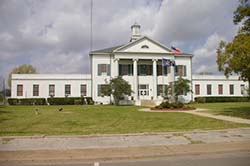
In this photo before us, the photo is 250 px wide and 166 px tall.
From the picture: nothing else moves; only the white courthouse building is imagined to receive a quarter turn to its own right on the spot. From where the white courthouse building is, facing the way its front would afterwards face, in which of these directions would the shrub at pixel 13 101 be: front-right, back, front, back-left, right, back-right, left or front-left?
front

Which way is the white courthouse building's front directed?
toward the camera

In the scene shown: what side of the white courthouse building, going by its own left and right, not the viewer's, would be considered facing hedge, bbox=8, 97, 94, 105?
right

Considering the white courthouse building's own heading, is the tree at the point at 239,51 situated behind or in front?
in front

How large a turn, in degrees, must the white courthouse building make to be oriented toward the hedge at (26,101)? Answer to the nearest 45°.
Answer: approximately 90° to its right

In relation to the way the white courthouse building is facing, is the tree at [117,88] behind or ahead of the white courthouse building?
ahead
